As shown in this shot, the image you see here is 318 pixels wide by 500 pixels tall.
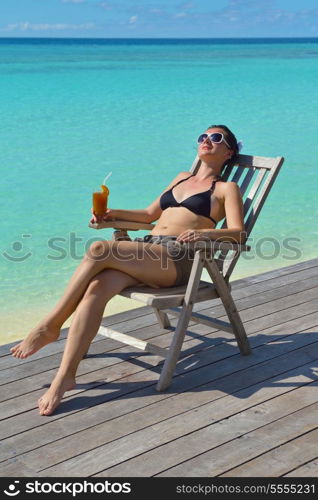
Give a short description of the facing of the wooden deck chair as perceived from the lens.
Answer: facing the viewer and to the left of the viewer

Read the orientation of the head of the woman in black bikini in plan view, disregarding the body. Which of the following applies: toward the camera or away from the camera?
toward the camera
